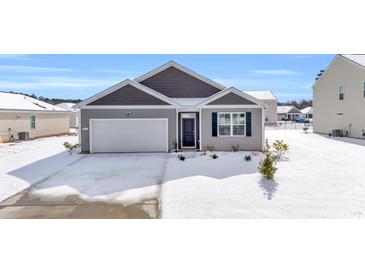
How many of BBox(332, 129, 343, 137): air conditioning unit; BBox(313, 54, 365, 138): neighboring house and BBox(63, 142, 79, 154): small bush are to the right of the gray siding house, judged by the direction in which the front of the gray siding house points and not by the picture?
1

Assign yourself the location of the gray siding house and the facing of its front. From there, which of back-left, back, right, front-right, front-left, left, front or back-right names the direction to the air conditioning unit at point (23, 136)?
back-right

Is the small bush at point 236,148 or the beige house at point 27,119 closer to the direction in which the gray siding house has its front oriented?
the small bush

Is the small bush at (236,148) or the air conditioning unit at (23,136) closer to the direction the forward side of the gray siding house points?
the small bush

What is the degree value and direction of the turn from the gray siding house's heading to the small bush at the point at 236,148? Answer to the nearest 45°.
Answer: approximately 90° to its left

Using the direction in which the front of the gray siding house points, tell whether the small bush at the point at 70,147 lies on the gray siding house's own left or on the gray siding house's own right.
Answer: on the gray siding house's own right

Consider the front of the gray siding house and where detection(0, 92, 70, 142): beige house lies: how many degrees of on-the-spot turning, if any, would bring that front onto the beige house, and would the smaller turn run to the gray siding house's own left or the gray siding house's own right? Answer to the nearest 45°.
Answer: approximately 135° to the gray siding house's own right

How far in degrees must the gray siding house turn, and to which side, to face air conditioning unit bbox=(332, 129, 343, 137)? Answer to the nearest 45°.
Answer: approximately 135° to its left

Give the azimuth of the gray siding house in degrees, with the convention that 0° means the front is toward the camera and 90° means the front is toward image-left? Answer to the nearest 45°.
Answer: approximately 0°
